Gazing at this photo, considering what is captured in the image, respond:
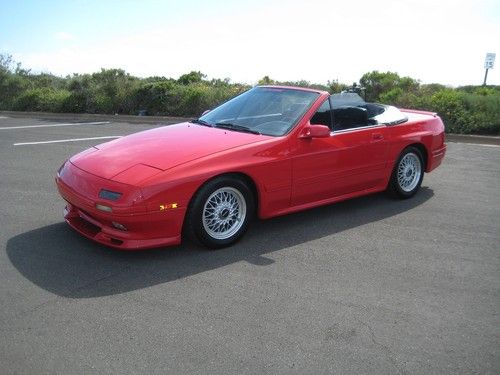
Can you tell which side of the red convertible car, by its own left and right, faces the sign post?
back

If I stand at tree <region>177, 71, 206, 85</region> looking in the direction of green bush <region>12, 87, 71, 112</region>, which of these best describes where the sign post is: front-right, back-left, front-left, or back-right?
back-left

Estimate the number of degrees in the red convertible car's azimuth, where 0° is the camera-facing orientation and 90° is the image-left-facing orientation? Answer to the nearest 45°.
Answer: approximately 45°

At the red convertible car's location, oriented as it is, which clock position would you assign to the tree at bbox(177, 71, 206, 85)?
The tree is roughly at 4 o'clock from the red convertible car.

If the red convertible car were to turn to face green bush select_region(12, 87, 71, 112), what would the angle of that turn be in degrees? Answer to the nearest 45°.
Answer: approximately 90° to its right
